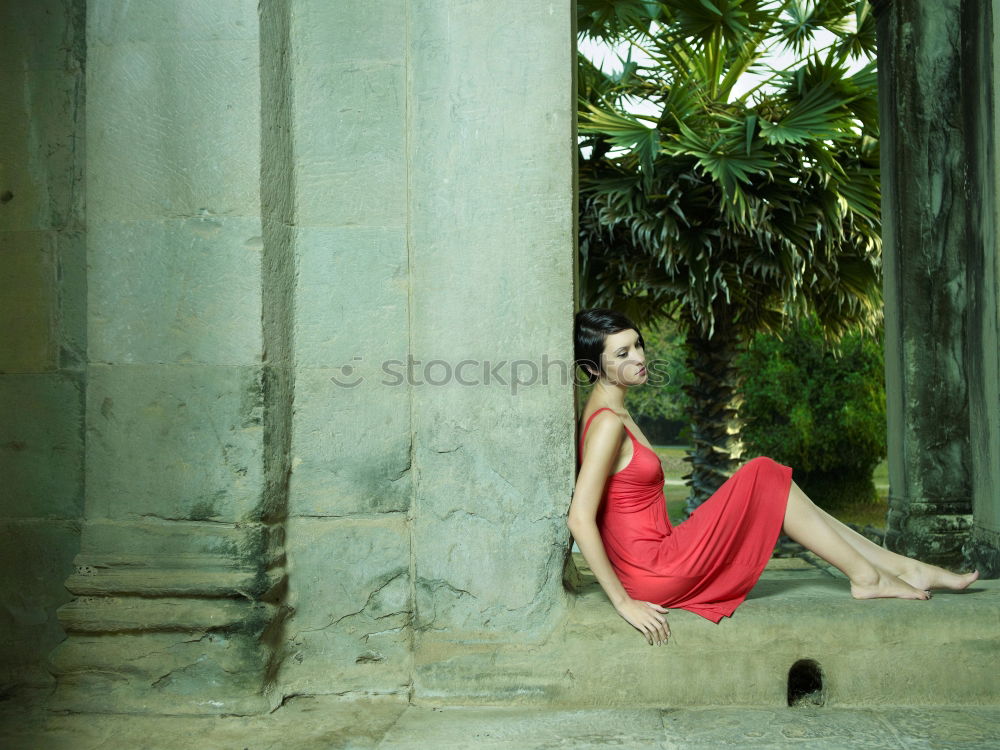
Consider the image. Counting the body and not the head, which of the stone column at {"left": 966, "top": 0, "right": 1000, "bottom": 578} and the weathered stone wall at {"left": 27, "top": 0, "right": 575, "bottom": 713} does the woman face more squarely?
the stone column

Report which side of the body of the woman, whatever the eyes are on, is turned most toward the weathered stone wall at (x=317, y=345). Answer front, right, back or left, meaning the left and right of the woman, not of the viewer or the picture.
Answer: back

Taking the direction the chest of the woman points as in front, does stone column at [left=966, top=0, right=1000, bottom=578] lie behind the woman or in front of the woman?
in front

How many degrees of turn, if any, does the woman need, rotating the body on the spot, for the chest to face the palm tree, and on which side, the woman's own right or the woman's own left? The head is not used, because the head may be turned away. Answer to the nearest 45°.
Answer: approximately 90° to the woman's own left

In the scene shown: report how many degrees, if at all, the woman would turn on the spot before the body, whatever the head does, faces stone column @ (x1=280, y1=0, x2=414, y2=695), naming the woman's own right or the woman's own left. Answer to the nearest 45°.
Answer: approximately 180°

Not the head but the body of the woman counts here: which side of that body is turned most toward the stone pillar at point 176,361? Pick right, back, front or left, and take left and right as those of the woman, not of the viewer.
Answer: back

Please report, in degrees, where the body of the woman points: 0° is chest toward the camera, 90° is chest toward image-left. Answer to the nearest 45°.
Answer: approximately 270°

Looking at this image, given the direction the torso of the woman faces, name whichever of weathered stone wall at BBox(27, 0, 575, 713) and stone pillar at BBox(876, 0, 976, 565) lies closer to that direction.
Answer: the stone pillar
